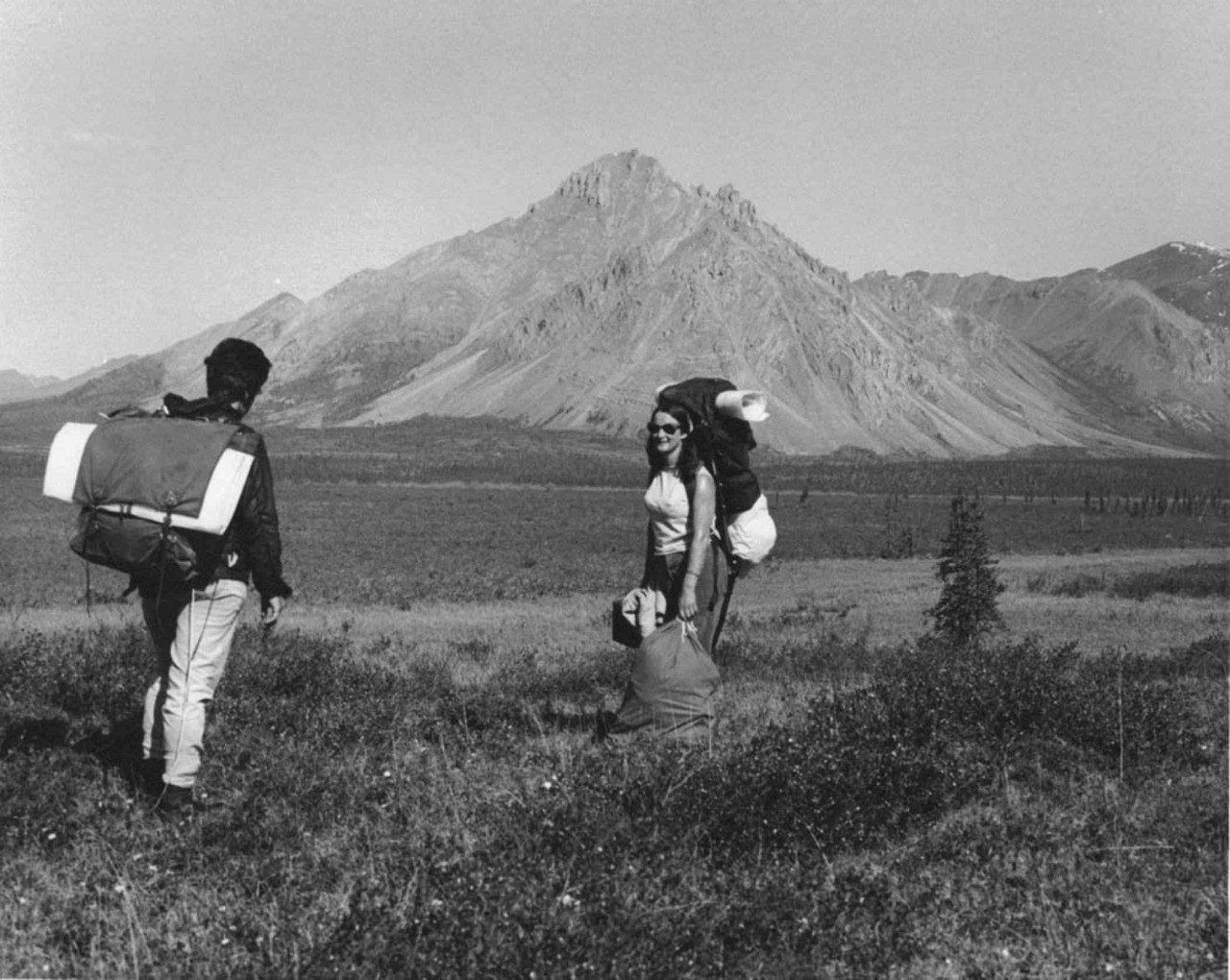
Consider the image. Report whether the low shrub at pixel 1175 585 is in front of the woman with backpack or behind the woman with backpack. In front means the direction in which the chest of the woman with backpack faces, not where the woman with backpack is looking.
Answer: behind

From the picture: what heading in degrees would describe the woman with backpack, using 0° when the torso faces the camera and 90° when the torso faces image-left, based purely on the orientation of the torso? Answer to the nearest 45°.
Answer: approximately 45°

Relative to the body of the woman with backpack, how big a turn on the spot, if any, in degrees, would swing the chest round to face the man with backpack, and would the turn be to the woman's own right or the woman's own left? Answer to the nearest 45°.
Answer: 0° — they already face them

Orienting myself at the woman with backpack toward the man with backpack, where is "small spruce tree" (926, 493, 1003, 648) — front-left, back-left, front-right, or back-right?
back-right
